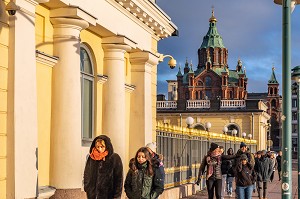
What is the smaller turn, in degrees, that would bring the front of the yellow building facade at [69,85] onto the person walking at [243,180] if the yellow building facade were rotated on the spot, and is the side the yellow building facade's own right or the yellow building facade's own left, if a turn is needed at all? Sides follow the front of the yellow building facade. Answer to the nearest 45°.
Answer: approximately 45° to the yellow building facade's own left

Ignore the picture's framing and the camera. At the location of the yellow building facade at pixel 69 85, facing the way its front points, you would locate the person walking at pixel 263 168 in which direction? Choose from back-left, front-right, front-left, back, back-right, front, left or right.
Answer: left

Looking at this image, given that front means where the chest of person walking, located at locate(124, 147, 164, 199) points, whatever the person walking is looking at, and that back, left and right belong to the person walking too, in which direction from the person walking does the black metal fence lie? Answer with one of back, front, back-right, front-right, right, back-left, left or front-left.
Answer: back

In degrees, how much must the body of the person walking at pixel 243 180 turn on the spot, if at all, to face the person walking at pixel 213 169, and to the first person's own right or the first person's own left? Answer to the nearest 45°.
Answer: approximately 135° to the first person's own right

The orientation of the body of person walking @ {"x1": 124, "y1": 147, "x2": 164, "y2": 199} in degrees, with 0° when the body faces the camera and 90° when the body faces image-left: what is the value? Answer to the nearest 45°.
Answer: approximately 0°

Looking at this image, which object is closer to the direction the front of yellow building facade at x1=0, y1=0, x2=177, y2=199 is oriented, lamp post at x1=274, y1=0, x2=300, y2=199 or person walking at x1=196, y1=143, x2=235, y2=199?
the lamp post

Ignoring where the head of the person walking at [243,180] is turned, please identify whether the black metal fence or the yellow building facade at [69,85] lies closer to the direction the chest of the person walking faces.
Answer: the yellow building facade

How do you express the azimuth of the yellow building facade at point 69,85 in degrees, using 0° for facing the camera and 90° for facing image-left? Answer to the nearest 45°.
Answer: approximately 315°

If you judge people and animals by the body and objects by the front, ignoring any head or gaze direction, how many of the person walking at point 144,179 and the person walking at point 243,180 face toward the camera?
2
